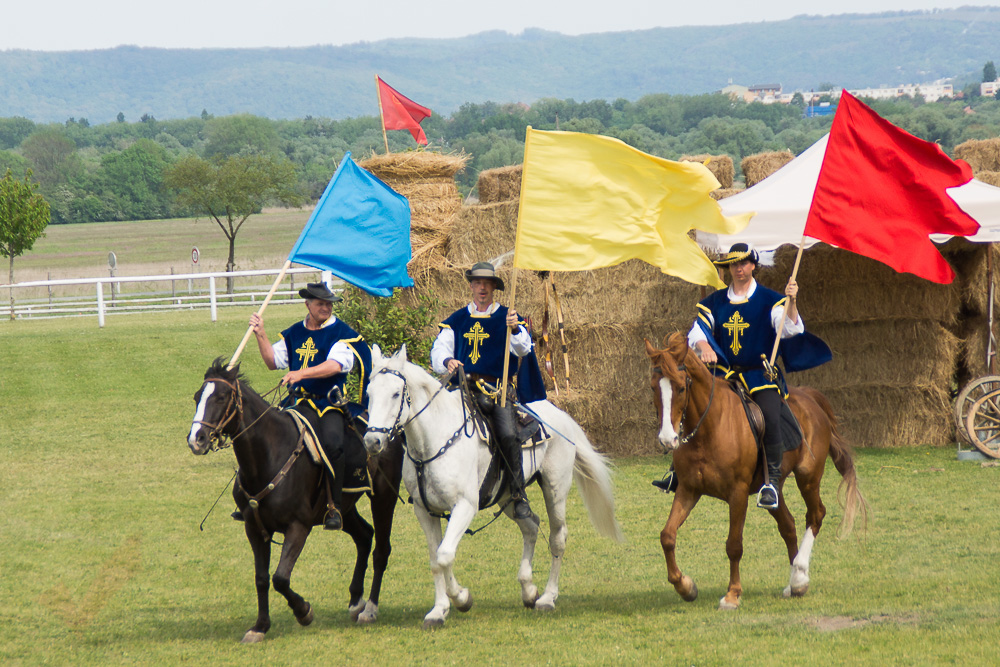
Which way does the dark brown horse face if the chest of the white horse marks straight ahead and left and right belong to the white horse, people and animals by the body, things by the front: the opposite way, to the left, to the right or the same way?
the same way

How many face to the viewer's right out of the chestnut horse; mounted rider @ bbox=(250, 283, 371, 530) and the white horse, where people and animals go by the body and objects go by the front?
0

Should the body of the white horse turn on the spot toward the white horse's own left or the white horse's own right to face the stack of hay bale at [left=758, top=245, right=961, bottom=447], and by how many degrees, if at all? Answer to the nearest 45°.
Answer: approximately 180°

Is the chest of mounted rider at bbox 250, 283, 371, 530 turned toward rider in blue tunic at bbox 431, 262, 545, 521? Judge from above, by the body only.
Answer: no

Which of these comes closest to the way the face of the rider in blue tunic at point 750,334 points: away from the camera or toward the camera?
toward the camera

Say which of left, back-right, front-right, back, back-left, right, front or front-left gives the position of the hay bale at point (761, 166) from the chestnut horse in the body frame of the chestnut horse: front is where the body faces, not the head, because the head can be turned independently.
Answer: back-right

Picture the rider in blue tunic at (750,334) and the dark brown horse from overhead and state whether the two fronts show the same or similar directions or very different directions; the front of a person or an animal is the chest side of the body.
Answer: same or similar directions

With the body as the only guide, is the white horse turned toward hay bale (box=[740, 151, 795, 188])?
no

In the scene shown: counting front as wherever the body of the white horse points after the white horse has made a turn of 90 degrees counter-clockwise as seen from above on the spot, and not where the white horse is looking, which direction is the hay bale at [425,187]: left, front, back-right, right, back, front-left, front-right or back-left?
back-left

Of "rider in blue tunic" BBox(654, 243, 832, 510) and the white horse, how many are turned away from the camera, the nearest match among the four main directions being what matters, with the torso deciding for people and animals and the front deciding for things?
0

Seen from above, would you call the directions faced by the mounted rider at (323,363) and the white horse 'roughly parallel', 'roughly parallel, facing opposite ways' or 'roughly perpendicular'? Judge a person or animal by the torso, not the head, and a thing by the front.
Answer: roughly parallel

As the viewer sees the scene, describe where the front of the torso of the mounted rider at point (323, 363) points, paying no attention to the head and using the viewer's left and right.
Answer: facing the viewer and to the left of the viewer

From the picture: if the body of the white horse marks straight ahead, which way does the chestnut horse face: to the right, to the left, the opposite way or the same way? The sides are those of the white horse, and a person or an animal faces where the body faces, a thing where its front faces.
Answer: the same way

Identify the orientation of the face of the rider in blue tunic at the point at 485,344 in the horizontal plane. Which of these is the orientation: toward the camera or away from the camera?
toward the camera

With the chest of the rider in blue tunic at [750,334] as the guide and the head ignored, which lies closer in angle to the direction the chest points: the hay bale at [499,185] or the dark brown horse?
the dark brown horse

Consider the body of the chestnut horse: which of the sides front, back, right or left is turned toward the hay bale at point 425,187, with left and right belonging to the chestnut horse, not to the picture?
right

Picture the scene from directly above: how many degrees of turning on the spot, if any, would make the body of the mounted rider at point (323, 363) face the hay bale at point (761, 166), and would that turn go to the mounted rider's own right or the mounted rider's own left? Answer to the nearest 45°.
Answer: approximately 180°

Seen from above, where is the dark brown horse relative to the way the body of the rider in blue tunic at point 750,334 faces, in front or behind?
in front
